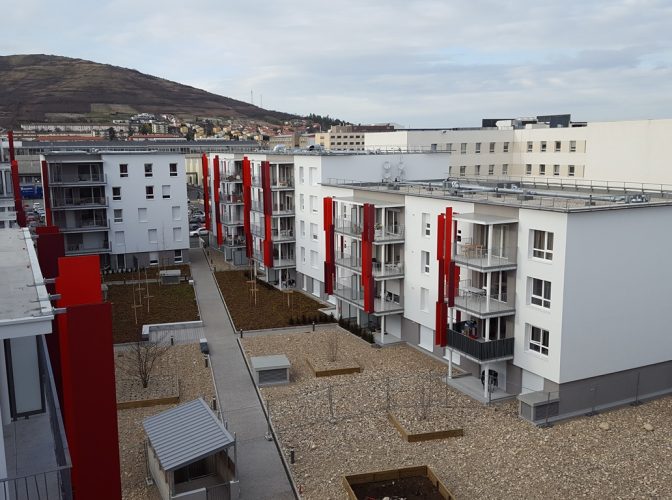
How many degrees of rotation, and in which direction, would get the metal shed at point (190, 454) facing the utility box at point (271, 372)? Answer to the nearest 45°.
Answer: approximately 90° to its left

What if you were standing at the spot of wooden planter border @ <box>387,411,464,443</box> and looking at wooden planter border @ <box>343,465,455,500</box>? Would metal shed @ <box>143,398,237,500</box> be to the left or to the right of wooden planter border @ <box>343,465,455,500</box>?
right

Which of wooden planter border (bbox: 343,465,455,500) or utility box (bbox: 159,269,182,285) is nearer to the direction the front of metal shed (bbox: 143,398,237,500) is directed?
the wooden planter border

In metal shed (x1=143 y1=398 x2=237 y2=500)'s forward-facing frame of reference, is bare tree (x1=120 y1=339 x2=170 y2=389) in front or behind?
behind

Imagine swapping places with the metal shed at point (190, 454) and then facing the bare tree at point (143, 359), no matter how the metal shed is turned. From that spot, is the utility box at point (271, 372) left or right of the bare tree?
right

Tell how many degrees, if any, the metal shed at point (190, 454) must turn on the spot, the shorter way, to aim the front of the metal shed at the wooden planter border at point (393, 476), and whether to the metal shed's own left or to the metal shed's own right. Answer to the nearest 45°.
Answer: approximately 45° to the metal shed's own left

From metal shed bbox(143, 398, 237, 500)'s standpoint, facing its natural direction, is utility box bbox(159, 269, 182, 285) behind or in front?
behind

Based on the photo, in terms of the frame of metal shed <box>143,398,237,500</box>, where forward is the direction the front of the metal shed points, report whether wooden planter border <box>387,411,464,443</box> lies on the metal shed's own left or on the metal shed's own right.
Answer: on the metal shed's own left

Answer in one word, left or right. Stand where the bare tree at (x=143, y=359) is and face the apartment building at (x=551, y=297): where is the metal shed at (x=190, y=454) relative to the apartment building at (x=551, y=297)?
right

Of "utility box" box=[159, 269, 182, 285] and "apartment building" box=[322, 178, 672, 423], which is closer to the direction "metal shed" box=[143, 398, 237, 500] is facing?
the apartment building

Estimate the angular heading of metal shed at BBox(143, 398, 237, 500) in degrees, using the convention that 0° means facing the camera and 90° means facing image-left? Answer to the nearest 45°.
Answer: approximately 315°
